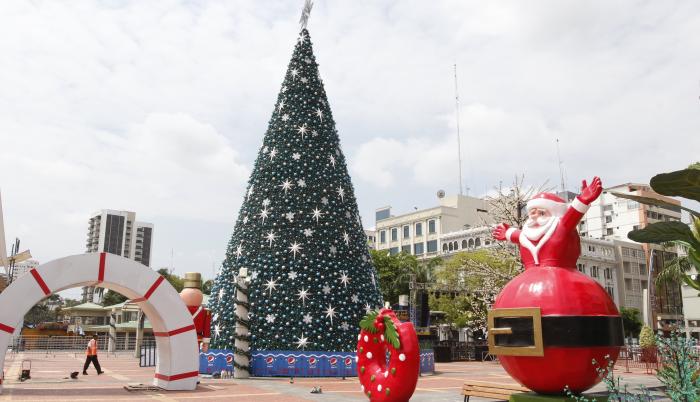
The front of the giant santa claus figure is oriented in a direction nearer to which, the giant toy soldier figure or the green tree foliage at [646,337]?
the giant toy soldier figure

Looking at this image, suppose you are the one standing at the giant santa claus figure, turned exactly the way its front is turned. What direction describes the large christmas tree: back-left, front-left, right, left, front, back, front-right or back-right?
right

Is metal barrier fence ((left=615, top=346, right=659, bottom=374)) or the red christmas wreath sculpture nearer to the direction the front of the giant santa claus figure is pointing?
the red christmas wreath sculpture

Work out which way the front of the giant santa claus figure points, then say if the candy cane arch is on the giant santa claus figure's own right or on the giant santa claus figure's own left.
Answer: on the giant santa claus figure's own right

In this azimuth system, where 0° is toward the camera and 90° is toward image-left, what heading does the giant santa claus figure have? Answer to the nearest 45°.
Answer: approximately 45°

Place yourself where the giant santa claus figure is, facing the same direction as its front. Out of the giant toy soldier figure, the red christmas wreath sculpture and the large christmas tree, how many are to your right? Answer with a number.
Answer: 3

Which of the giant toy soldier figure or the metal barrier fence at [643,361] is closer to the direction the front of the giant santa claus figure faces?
the giant toy soldier figure

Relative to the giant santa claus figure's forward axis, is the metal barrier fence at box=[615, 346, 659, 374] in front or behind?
behind

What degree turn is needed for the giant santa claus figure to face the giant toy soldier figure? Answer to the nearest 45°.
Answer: approximately 90° to its right

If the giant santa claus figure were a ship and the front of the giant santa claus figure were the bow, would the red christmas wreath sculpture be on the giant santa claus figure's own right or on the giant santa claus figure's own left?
on the giant santa claus figure's own right
